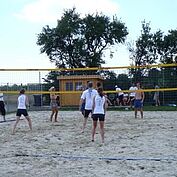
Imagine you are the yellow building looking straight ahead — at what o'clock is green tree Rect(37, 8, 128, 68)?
The green tree is roughly at 6 o'clock from the yellow building.

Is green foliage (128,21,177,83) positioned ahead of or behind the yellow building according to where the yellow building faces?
behind

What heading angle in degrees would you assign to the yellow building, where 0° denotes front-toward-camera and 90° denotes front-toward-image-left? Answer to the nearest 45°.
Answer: approximately 0°
